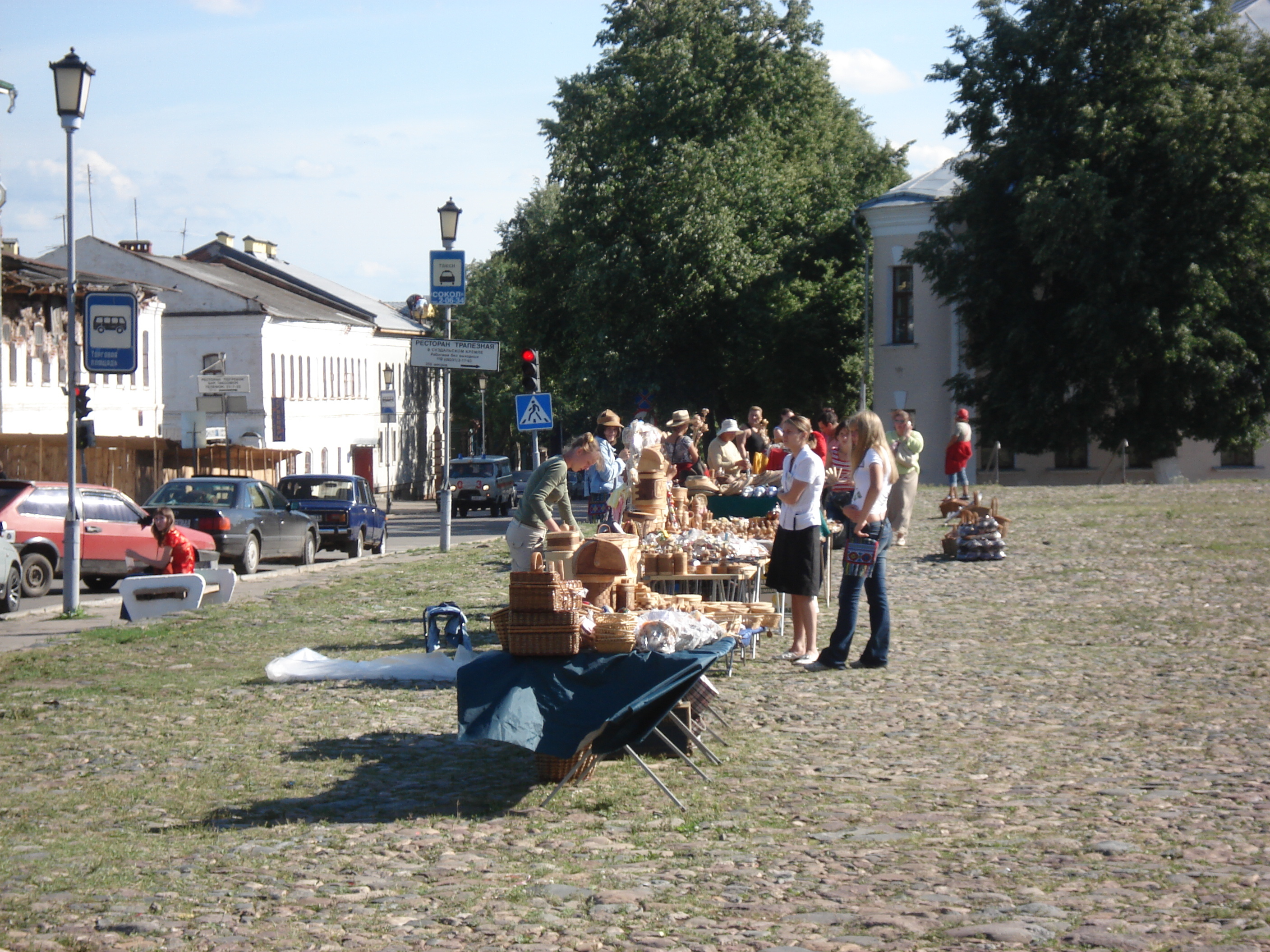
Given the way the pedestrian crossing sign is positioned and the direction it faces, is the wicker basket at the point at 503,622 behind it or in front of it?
in front

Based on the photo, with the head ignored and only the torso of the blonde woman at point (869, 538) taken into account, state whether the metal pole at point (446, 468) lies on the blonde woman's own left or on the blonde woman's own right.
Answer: on the blonde woman's own right

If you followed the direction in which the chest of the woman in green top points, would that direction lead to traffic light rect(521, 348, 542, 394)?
no

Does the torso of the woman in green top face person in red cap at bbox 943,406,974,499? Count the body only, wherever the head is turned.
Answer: no

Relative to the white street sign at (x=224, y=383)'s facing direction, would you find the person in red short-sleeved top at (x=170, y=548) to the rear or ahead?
ahead

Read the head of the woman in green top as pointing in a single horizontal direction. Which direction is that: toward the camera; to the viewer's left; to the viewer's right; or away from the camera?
to the viewer's right

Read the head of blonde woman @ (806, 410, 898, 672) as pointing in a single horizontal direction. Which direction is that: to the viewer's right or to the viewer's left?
to the viewer's left

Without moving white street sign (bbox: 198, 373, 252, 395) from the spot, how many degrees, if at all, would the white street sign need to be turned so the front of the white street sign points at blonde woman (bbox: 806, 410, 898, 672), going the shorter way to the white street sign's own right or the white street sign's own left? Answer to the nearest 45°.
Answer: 0° — it already faces them

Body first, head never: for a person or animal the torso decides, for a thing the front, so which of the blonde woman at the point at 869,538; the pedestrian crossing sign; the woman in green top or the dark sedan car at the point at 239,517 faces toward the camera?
the pedestrian crossing sign

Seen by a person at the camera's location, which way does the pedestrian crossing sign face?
facing the viewer

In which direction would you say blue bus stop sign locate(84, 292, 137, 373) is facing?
toward the camera

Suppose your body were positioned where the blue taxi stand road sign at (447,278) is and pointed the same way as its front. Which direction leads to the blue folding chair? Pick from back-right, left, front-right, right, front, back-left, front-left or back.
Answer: front

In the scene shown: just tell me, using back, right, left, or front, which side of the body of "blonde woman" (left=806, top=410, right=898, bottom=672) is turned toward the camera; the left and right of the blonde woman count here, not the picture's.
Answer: left

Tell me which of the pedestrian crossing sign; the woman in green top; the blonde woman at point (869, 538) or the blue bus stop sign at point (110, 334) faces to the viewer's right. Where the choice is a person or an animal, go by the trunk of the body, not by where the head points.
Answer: the woman in green top

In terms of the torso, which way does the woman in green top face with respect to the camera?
to the viewer's right
